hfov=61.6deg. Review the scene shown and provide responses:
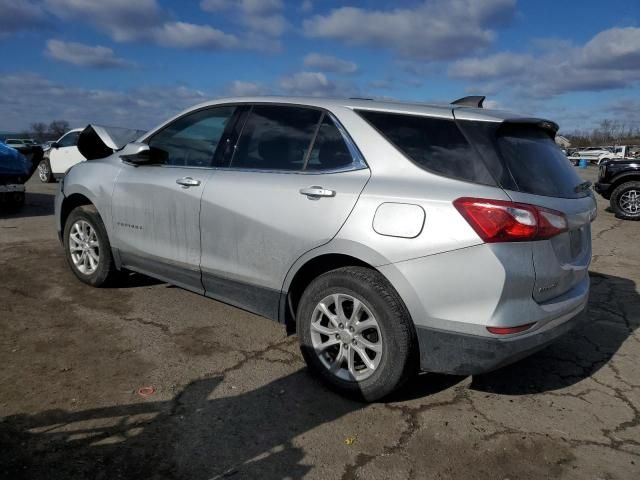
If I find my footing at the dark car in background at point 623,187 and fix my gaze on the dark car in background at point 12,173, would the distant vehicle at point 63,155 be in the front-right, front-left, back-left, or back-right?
front-right

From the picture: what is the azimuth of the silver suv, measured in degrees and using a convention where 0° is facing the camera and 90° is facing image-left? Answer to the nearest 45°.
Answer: approximately 135°

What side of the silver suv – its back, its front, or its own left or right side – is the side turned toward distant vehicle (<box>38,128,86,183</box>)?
front

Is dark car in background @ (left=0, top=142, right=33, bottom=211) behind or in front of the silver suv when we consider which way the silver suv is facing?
in front

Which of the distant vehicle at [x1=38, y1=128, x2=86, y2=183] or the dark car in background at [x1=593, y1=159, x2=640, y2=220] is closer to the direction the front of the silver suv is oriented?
the distant vehicle

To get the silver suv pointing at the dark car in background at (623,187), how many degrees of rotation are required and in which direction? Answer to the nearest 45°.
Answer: approximately 90° to its right

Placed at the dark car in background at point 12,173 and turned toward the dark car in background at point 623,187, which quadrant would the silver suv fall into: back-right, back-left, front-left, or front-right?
front-right

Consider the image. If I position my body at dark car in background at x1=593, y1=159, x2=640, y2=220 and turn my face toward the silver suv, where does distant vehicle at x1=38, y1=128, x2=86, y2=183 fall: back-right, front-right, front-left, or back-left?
front-right
